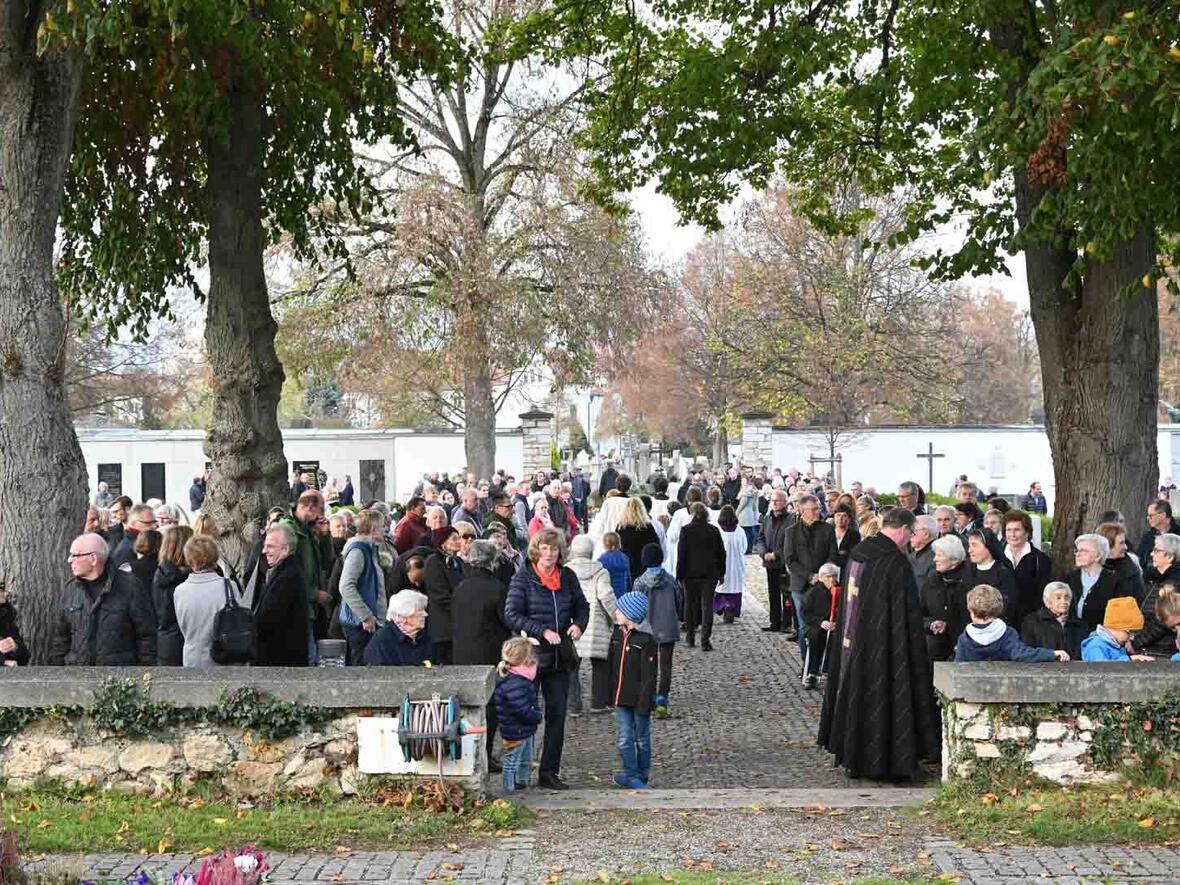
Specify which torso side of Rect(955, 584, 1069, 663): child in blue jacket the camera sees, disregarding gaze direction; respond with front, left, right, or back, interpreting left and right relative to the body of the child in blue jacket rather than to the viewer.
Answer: back

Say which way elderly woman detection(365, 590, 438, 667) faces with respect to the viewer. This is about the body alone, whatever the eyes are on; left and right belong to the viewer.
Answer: facing the viewer and to the right of the viewer

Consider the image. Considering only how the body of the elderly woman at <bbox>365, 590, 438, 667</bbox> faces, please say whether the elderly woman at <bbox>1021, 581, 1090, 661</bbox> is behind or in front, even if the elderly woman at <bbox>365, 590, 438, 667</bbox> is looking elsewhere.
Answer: in front

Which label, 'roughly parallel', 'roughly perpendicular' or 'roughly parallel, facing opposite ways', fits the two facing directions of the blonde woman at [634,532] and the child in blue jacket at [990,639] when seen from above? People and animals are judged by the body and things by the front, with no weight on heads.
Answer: roughly parallel

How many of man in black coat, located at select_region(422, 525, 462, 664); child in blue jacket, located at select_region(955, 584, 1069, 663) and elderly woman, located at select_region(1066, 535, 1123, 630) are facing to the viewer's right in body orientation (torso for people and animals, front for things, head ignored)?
1

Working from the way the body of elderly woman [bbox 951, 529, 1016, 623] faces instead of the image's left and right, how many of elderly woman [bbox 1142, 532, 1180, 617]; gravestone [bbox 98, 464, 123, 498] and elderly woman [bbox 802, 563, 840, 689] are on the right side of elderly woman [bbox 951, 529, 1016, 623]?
2

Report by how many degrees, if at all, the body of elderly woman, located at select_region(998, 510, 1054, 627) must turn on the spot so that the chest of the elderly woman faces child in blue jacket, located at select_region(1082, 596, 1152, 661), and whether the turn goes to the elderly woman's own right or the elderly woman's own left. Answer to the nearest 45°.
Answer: approximately 45° to the elderly woman's own left

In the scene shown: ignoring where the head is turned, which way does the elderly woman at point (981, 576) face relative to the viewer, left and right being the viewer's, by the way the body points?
facing the viewer and to the left of the viewer

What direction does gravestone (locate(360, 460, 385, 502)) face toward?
toward the camera

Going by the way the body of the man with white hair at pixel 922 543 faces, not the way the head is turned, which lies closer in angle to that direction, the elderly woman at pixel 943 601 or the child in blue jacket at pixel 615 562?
the child in blue jacket

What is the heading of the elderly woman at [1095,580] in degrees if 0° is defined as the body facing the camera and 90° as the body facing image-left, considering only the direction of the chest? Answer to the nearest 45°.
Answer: approximately 45°

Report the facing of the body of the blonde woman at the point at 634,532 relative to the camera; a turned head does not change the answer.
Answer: away from the camera

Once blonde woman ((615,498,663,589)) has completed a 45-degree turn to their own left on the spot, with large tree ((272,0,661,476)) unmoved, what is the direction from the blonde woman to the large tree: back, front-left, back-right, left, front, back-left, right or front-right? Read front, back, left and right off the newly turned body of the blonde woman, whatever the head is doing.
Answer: front-right
